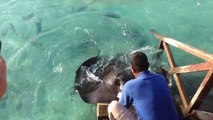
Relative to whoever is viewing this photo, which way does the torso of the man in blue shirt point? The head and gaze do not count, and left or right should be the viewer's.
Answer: facing away from the viewer and to the left of the viewer

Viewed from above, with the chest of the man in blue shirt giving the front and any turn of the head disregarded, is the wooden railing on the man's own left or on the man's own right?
on the man's own right
